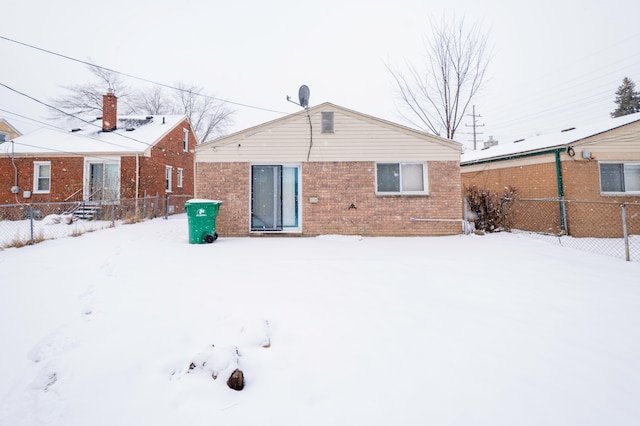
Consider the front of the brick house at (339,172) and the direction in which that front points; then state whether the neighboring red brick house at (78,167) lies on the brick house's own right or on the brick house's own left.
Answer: on the brick house's own left

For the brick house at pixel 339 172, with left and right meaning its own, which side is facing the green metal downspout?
right

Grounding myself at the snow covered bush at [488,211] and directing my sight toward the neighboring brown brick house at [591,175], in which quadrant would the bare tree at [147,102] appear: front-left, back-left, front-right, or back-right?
back-left

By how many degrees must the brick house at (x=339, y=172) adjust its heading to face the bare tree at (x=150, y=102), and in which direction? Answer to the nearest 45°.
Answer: approximately 45° to its left

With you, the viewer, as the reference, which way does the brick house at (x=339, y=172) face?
facing away from the viewer
